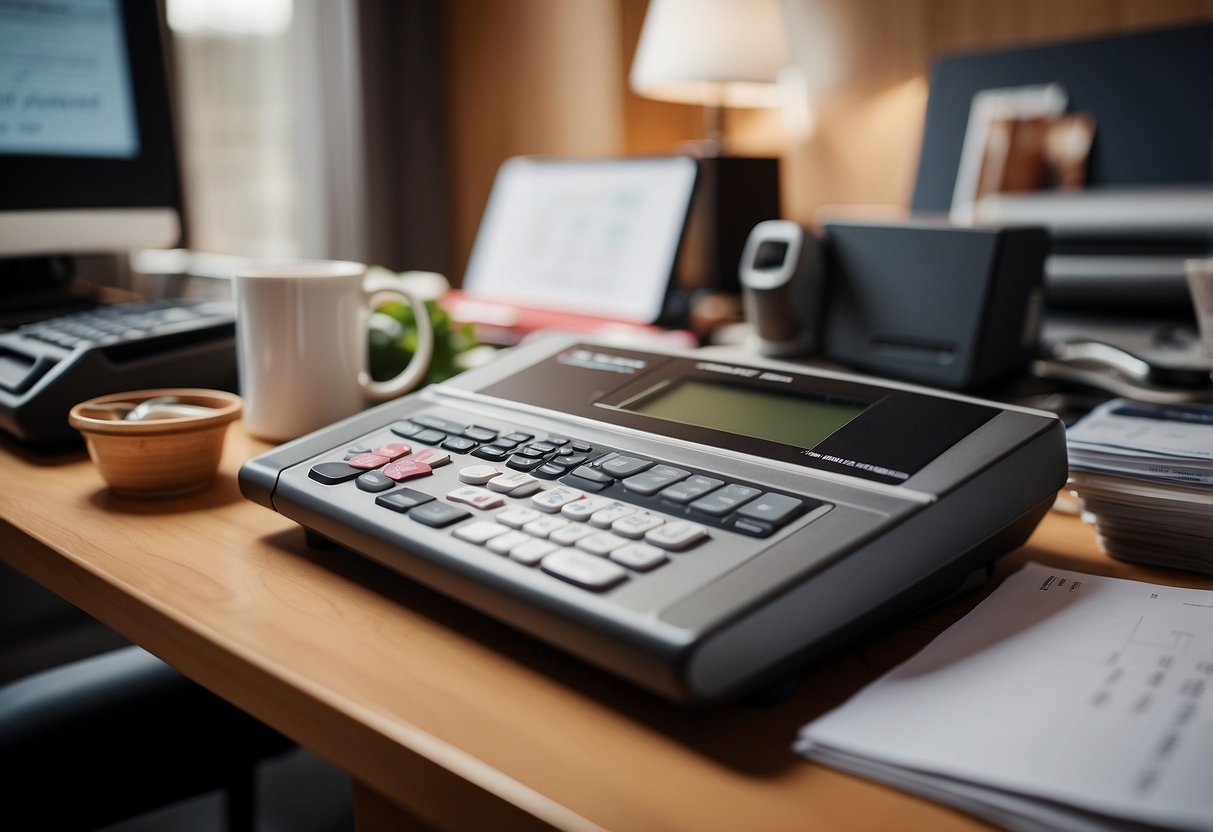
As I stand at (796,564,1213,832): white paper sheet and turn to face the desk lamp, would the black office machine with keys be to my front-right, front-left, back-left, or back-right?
front-left

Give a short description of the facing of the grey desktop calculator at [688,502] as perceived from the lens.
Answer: facing the viewer and to the left of the viewer

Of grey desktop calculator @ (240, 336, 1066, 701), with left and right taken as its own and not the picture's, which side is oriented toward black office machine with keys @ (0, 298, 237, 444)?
right

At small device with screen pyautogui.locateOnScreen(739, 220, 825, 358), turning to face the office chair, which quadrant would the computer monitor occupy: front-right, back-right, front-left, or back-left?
front-right

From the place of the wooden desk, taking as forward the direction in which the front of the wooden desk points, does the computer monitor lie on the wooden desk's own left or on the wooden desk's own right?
on the wooden desk's own right

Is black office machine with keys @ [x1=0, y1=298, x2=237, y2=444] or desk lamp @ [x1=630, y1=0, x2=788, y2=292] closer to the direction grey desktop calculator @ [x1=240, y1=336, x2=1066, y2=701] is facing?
the black office machine with keys

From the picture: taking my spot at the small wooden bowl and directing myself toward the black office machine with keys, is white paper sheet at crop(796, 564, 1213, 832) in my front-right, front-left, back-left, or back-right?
back-right
